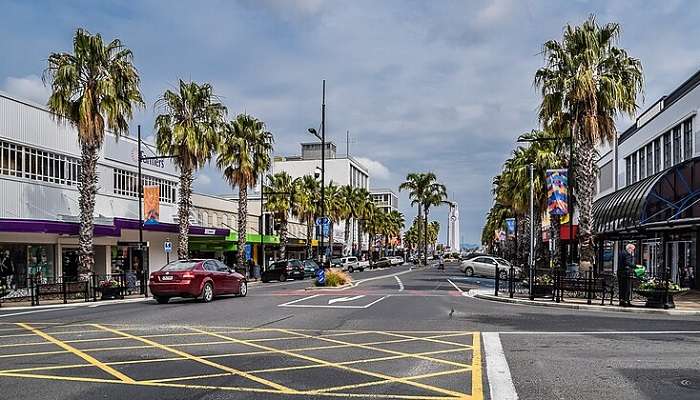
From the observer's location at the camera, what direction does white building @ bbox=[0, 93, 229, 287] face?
facing the viewer and to the right of the viewer

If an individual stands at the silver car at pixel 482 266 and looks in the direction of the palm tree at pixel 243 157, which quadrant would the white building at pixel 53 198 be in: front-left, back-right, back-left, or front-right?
front-left

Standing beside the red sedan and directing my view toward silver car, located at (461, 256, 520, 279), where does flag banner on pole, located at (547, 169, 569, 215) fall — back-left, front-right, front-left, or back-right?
front-right

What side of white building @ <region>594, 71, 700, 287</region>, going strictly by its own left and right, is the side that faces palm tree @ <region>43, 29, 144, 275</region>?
front

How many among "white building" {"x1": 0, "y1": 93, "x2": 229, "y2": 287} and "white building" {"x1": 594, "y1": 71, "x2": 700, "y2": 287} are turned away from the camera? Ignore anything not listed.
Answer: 0

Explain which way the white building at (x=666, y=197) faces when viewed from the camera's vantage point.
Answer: facing the viewer and to the left of the viewer

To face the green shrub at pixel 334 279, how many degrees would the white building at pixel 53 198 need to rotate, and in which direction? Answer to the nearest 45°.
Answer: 0° — it already faces it
